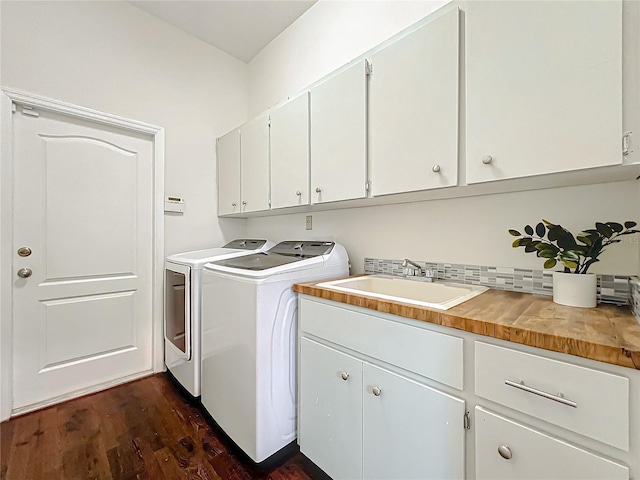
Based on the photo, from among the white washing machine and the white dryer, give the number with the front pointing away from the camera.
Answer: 0

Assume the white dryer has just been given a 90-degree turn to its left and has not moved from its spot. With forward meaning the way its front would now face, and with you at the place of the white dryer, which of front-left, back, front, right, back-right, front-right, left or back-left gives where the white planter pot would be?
front

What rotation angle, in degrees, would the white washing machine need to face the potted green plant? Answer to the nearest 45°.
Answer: approximately 90° to its left

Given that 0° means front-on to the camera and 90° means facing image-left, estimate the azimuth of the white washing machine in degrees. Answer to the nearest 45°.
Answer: approximately 45°

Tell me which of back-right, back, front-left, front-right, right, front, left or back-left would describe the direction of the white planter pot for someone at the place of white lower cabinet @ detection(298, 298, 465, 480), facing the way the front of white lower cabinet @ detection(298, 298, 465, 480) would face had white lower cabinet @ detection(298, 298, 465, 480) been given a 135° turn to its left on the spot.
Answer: front

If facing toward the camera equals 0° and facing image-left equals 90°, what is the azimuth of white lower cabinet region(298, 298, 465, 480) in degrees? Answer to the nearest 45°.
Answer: approximately 45°

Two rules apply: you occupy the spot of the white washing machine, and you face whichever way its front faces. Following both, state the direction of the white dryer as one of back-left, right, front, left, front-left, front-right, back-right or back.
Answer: right

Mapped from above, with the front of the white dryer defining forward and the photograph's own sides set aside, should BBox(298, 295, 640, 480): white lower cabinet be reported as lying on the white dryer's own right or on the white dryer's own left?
on the white dryer's own left

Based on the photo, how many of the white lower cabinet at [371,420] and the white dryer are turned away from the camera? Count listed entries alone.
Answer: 0

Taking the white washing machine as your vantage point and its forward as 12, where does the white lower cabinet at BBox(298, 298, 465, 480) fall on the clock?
The white lower cabinet is roughly at 9 o'clock from the white washing machine.

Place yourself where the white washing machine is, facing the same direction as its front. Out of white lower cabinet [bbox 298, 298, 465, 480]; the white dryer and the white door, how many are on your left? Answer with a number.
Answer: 1

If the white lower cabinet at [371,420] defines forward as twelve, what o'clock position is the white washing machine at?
The white washing machine is roughly at 2 o'clock from the white lower cabinet.
